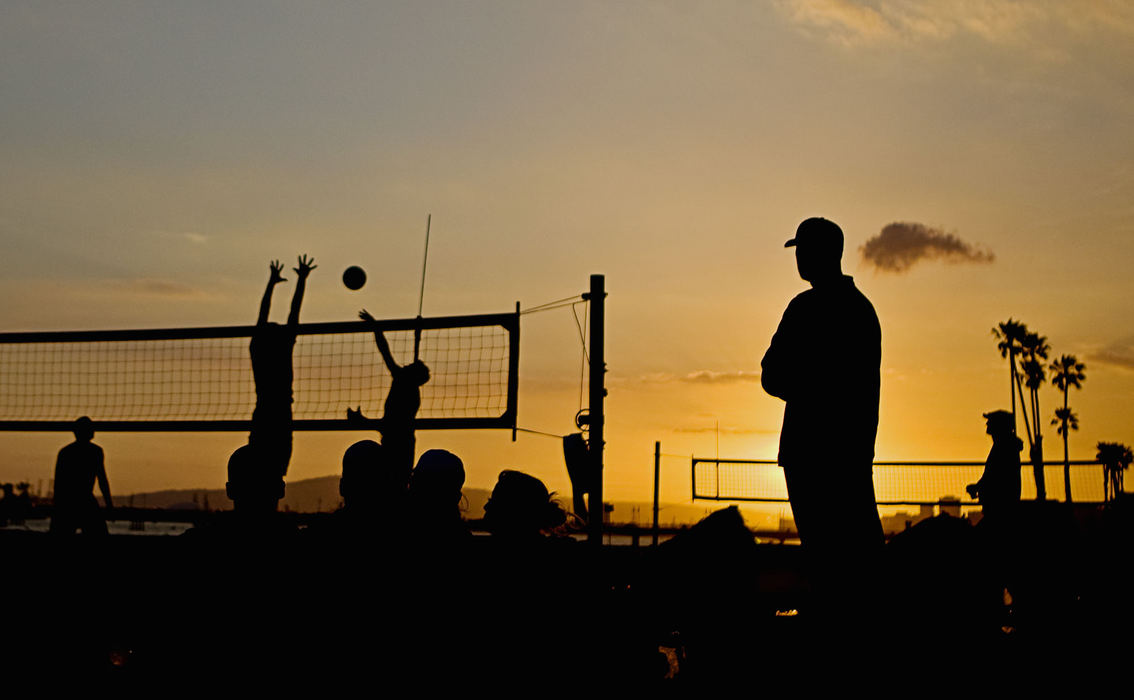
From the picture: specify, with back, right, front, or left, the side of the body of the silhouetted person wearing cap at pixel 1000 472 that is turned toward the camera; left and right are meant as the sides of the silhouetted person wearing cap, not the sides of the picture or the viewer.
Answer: left

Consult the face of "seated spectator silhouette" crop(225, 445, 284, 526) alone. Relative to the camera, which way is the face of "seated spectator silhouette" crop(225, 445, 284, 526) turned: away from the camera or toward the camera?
away from the camera

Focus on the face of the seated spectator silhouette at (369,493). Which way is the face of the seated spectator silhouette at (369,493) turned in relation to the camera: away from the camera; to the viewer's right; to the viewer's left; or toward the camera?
away from the camera
